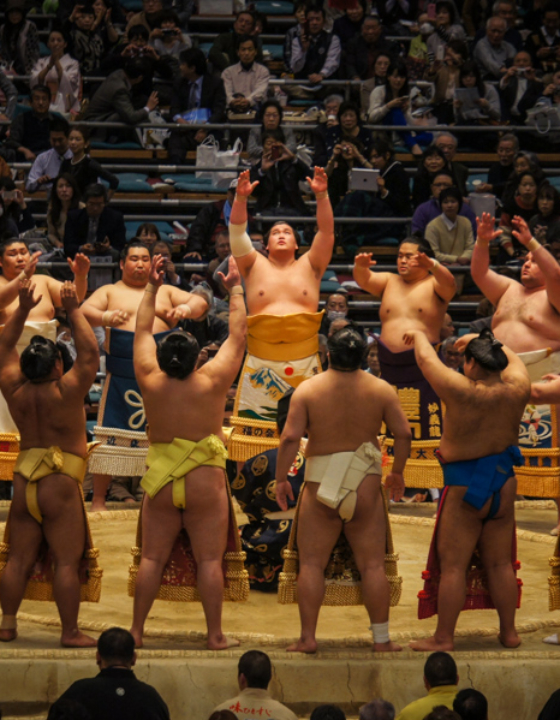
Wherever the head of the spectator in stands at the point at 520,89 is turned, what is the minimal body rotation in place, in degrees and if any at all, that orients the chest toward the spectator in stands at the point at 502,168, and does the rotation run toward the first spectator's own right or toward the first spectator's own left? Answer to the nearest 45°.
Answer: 0° — they already face them

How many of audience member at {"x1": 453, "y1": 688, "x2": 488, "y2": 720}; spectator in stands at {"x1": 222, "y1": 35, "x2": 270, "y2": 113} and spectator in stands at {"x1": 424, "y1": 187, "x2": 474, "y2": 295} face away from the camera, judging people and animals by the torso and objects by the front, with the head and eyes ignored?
1

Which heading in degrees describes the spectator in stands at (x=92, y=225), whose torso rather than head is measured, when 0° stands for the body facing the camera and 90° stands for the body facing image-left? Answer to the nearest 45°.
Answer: approximately 0°

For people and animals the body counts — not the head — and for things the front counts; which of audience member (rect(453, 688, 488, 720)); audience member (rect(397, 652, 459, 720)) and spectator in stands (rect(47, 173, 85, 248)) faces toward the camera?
the spectator in stands

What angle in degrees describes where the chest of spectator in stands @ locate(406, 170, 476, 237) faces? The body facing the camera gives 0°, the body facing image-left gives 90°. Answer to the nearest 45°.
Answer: approximately 0°

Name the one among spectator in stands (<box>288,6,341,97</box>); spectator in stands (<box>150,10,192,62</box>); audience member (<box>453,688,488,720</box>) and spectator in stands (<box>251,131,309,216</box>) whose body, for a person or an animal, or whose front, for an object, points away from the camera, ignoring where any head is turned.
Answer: the audience member

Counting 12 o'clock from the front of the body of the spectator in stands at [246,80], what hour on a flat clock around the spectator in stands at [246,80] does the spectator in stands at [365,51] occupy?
the spectator in stands at [365,51] is roughly at 8 o'clock from the spectator in stands at [246,80].

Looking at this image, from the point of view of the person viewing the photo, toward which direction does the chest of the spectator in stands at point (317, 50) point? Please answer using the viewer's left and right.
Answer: facing the viewer

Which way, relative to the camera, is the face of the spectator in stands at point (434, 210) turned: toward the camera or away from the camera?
toward the camera

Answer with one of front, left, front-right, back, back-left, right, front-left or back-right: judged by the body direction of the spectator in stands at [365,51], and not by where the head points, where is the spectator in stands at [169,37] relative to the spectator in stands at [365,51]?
right

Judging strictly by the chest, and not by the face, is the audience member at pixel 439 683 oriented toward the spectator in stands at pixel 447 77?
yes

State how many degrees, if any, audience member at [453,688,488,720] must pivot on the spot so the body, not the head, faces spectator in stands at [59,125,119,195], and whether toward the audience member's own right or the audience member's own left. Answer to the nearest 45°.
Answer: approximately 45° to the audience member's own left

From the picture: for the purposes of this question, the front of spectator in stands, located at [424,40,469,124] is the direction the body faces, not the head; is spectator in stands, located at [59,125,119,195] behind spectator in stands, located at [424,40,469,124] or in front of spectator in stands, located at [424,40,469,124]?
in front

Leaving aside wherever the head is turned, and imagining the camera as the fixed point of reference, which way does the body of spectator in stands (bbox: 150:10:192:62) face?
toward the camera
